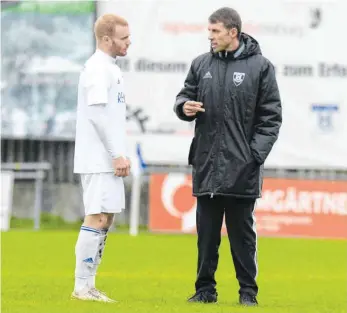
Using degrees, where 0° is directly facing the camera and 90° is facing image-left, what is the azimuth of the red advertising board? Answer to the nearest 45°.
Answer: approximately 0°

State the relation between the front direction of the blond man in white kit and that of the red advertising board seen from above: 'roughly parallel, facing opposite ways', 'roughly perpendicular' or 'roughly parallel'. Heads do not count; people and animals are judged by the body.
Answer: roughly perpendicular

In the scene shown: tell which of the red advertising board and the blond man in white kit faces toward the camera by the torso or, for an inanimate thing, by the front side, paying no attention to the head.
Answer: the red advertising board

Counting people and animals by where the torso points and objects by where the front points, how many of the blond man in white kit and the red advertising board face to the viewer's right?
1

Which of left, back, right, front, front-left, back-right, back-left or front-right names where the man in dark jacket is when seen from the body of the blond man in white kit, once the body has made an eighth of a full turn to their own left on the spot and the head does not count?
front-right

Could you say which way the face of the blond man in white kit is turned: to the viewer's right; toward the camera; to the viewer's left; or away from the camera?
to the viewer's right

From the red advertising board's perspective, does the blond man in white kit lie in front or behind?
in front

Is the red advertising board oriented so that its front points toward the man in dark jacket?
yes

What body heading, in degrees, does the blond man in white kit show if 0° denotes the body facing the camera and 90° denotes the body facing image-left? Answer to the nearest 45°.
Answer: approximately 270°
